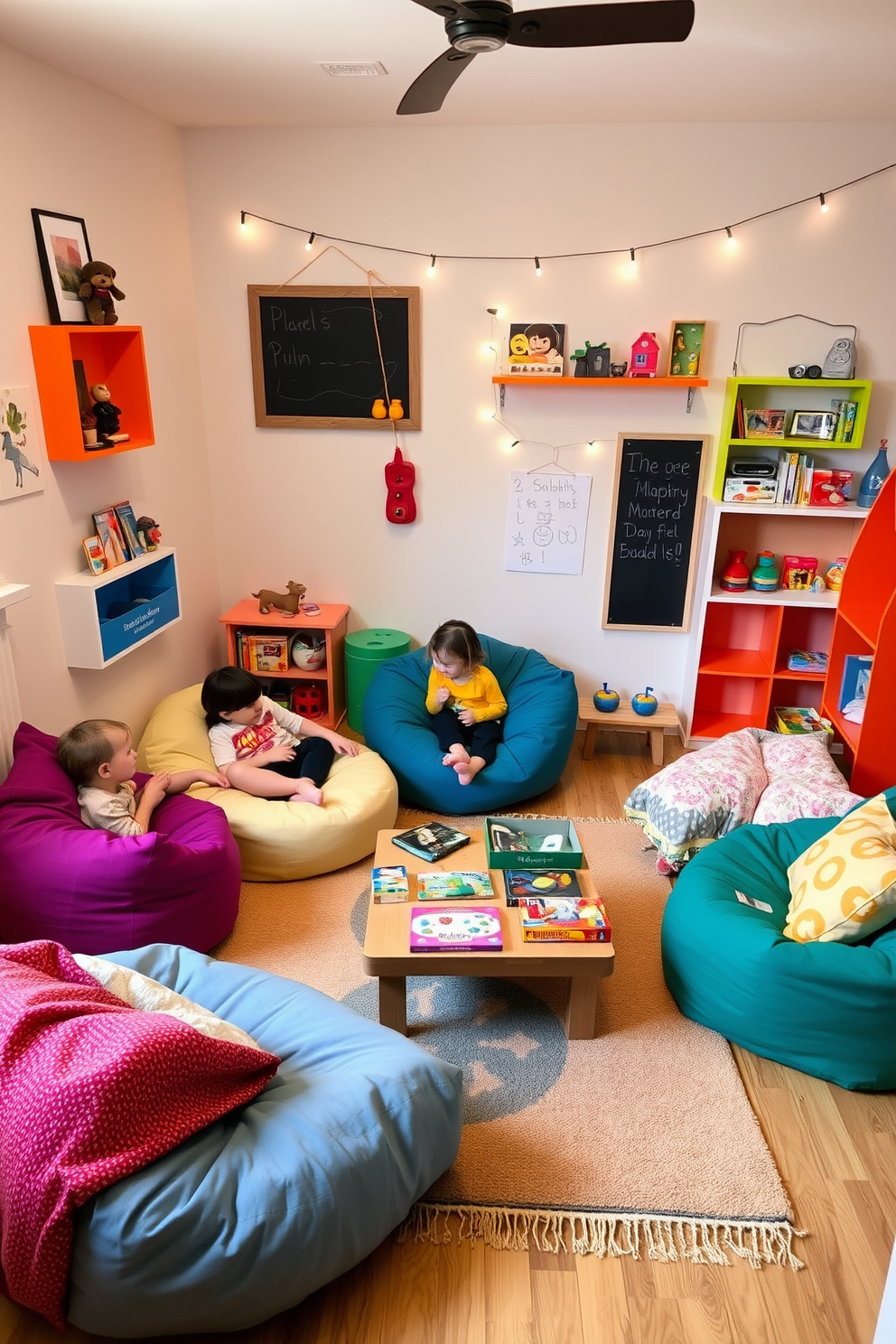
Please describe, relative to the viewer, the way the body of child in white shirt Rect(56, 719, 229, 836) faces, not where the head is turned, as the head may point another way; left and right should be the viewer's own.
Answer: facing to the right of the viewer

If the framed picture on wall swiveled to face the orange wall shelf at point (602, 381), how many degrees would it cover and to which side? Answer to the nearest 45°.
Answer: approximately 45° to its left

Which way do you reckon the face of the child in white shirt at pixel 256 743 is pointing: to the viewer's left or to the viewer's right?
to the viewer's right

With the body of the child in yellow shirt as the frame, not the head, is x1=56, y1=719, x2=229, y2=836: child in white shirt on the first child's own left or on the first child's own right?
on the first child's own right

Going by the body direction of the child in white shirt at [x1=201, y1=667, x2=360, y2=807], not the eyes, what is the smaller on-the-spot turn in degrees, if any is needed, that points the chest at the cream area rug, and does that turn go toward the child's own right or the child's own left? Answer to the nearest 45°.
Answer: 0° — they already face it

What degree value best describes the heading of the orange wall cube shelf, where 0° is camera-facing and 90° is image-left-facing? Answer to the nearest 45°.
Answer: approximately 315°

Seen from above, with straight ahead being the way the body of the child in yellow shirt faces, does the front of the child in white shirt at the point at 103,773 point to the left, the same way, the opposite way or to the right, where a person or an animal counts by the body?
to the left

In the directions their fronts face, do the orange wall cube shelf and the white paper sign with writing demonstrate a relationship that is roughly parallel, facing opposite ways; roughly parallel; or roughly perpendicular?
roughly perpendicular

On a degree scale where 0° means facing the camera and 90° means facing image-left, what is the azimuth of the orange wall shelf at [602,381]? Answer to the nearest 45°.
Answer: approximately 0°
